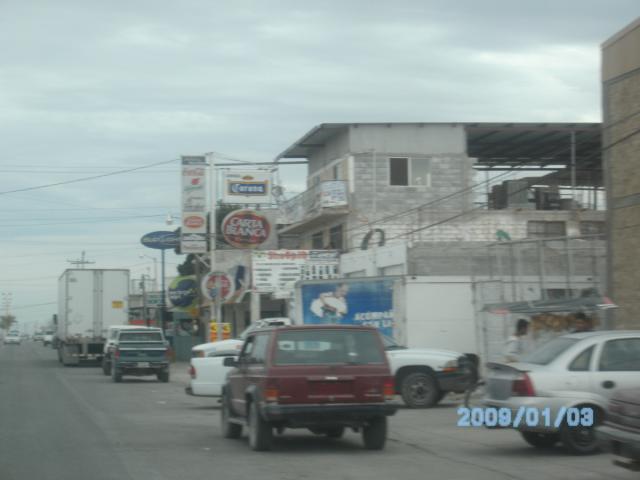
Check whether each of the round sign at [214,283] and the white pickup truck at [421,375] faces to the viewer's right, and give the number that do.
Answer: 1

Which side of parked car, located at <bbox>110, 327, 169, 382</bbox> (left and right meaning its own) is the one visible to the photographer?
back

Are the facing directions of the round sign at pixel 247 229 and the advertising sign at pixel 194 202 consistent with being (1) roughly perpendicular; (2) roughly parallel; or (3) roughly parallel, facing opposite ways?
roughly parallel

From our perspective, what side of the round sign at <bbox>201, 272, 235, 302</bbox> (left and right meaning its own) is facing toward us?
front

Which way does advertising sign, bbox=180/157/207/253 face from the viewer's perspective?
toward the camera

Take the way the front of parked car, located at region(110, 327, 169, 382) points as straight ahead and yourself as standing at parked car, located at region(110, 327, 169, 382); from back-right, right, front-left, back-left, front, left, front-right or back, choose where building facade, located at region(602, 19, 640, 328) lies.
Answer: back-right

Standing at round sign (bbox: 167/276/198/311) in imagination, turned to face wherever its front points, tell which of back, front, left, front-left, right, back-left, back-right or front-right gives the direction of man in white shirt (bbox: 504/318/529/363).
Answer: front

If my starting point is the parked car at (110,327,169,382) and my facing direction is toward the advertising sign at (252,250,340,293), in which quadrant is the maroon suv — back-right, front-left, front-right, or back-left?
back-right

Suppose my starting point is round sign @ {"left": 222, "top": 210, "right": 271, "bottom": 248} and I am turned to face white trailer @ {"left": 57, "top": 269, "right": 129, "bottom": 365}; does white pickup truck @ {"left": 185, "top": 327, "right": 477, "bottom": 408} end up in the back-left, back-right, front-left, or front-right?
back-left

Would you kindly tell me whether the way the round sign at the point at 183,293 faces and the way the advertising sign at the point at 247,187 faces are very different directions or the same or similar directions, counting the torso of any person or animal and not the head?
same or similar directions

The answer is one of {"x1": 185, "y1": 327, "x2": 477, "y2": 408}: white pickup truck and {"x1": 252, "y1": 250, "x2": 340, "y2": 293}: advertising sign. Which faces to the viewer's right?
the white pickup truck

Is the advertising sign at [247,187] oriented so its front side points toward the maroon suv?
yes

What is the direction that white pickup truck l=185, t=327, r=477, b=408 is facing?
to the viewer's right

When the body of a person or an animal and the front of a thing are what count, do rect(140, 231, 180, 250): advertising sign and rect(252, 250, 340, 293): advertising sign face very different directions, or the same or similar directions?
same or similar directions

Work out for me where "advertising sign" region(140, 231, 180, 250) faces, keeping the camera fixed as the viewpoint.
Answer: facing the viewer
